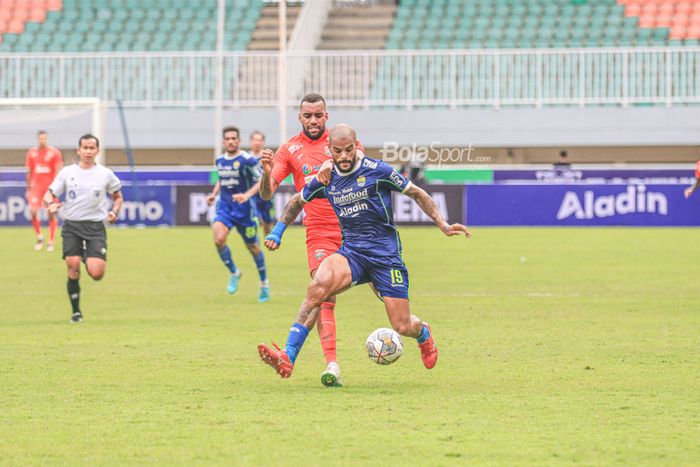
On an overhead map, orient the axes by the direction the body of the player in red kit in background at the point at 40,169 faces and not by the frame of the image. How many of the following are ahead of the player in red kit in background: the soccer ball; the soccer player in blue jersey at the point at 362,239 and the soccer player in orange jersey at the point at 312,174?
3

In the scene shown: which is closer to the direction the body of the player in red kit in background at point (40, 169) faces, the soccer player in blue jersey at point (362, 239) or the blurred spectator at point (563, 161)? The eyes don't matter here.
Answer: the soccer player in blue jersey

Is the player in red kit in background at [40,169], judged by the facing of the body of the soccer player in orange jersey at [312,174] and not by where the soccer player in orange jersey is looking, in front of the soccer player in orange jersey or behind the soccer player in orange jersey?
behind

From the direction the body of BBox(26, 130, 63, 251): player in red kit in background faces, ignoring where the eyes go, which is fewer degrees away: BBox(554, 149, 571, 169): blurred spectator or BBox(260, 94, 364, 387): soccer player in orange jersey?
the soccer player in orange jersey

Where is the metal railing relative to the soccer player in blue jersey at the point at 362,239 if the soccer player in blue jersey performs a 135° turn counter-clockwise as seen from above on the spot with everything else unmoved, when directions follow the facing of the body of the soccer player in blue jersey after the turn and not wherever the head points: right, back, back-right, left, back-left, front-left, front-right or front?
left

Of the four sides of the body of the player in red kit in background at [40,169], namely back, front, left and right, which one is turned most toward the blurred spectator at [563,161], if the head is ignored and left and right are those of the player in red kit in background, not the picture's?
left

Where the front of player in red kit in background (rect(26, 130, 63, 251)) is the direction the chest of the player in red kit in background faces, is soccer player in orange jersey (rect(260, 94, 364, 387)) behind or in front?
in front

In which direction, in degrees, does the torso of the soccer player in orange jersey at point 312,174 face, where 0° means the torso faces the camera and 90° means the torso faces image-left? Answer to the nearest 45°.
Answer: approximately 0°

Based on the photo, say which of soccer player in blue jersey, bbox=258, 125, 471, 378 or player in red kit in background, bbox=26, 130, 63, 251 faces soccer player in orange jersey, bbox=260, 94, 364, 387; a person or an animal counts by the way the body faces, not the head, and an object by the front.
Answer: the player in red kit in background

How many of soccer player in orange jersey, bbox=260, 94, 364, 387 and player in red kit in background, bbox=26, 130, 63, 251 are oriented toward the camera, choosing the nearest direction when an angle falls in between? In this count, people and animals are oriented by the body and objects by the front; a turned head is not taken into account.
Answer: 2
